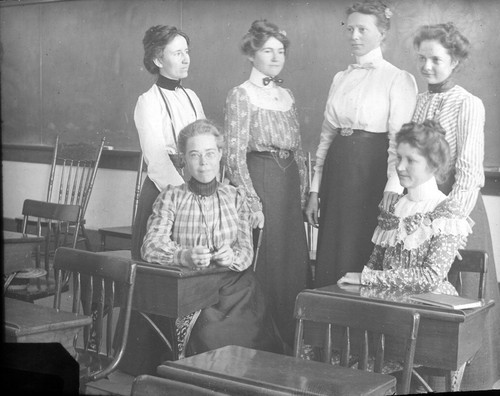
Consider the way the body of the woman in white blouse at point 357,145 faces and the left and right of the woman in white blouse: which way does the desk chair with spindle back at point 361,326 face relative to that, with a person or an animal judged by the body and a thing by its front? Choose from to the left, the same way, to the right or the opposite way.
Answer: the opposite way

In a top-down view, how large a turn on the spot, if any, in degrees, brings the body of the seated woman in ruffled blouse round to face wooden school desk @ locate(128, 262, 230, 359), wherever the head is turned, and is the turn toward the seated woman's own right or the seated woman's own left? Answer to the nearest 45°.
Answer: approximately 45° to the seated woman's own right

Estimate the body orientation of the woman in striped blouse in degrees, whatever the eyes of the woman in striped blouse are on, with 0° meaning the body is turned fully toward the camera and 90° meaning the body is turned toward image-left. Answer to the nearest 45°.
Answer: approximately 45°

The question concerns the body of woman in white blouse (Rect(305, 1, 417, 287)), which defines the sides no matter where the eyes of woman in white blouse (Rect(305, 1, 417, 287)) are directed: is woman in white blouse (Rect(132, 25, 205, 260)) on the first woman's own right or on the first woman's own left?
on the first woman's own right

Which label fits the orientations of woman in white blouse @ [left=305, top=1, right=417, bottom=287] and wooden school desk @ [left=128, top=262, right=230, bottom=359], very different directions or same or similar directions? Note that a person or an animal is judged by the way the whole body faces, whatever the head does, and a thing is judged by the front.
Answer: very different directions

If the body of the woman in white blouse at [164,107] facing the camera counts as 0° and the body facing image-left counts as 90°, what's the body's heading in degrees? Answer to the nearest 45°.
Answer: approximately 315°
